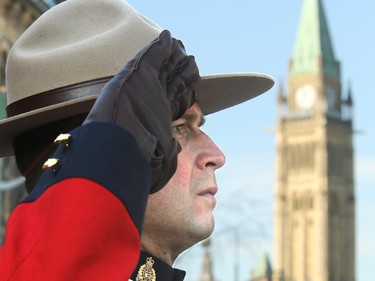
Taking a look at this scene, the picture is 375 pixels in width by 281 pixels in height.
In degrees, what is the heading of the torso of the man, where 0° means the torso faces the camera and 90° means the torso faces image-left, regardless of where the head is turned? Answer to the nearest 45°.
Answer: approximately 270°
